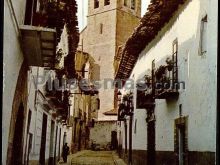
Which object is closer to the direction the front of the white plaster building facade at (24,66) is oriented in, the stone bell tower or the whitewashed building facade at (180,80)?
the whitewashed building facade

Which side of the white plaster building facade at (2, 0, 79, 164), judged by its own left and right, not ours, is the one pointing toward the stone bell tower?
left

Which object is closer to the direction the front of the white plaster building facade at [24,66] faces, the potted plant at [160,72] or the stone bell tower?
the potted plant

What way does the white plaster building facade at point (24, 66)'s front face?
to the viewer's right

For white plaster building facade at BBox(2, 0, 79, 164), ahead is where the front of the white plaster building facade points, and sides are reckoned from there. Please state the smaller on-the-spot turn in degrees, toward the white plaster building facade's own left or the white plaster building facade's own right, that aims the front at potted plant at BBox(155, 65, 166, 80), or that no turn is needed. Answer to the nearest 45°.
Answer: approximately 45° to the white plaster building facade's own left
